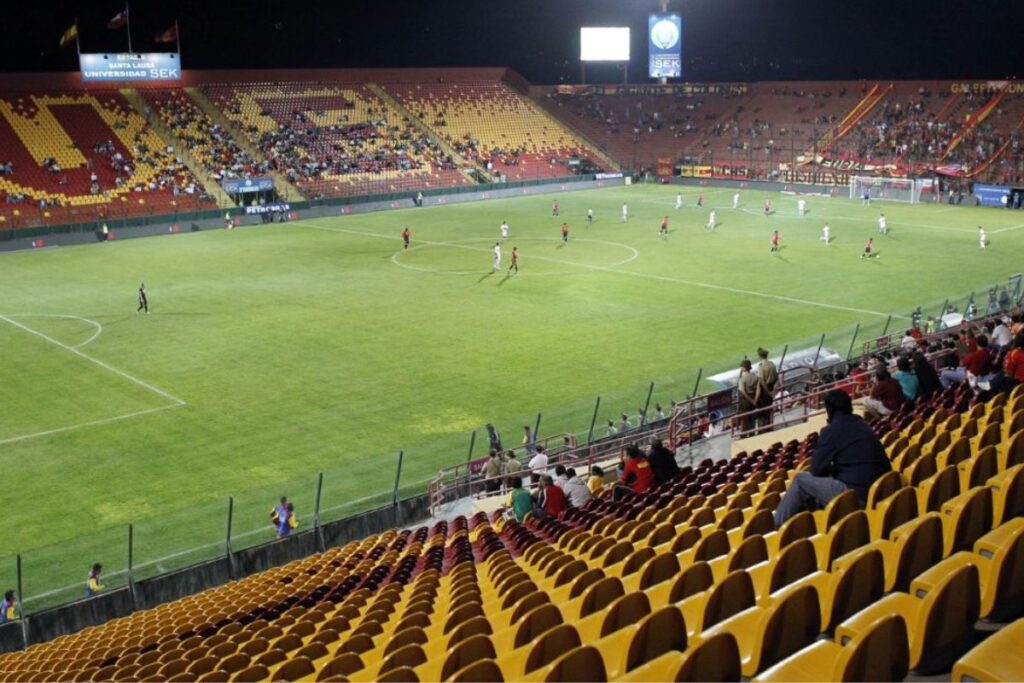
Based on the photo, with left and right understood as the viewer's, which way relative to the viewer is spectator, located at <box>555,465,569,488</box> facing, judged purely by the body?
facing away from the viewer and to the left of the viewer

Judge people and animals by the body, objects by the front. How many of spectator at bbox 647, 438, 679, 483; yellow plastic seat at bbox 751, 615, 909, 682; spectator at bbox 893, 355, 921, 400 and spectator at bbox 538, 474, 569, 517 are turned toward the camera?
0

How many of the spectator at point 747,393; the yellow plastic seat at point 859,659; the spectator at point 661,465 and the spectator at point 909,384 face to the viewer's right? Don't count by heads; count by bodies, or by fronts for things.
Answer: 0

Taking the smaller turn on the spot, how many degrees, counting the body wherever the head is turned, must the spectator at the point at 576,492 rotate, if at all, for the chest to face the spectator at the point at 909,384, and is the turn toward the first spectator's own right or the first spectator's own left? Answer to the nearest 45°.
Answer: approximately 135° to the first spectator's own right

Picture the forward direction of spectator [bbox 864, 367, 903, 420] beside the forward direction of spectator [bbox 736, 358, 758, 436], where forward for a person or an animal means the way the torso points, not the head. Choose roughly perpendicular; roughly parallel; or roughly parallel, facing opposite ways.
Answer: roughly parallel

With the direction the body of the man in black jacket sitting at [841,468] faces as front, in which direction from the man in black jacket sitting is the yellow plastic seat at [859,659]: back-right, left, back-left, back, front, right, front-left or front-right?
back-left

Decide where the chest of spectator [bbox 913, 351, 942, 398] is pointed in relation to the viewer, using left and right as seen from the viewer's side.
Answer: facing away from the viewer and to the left of the viewer

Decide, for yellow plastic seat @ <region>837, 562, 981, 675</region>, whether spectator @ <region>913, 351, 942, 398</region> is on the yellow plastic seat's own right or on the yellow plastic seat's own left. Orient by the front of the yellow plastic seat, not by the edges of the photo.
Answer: on the yellow plastic seat's own right

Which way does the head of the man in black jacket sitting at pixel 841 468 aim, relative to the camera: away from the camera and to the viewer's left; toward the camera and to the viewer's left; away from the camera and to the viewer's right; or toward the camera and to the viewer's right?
away from the camera and to the viewer's left

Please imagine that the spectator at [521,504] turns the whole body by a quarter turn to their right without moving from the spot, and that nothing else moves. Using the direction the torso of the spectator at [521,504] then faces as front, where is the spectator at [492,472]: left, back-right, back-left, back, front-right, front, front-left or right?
front-left

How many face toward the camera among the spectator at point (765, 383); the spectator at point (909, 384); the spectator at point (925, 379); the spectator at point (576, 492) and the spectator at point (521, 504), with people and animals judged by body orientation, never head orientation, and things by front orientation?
0

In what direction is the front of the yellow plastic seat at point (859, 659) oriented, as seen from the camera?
facing away from the viewer and to the left of the viewer
